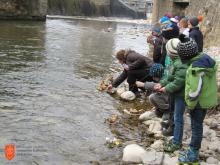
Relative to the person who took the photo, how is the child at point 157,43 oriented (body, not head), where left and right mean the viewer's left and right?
facing the viewer and to the left of the viewer

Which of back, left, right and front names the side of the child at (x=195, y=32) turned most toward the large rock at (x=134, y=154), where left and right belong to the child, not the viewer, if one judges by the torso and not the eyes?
left

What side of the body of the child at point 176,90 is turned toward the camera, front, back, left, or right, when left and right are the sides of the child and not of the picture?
left

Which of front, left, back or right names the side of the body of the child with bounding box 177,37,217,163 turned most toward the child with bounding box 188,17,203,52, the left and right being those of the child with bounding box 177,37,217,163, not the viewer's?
right

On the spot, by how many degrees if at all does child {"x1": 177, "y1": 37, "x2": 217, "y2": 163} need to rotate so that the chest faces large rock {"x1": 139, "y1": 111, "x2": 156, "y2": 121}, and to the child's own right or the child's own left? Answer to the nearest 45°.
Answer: approximately 45° to the child's own right

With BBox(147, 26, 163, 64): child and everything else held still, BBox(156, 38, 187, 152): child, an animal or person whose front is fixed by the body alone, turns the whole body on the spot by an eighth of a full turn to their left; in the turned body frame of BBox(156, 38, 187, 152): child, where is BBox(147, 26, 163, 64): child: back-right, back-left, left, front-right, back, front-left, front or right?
back-right

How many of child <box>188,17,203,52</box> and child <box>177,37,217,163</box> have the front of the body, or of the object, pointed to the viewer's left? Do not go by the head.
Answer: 2

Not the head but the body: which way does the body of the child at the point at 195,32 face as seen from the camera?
to the viewer's left

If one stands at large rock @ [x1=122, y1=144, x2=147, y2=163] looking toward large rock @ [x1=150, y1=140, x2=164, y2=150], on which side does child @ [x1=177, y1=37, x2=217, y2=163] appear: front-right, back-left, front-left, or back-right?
front-right

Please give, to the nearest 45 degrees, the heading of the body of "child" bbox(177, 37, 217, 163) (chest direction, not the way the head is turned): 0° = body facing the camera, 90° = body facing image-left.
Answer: approximately 90°

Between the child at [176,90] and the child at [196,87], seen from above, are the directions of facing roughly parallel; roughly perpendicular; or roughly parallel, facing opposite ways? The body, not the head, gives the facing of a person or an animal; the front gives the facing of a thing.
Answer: roughly parallel

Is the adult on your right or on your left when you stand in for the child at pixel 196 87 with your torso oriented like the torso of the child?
on your right
